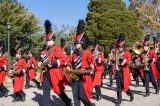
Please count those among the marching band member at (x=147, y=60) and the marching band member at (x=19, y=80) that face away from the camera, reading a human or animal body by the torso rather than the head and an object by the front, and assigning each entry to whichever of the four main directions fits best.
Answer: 0

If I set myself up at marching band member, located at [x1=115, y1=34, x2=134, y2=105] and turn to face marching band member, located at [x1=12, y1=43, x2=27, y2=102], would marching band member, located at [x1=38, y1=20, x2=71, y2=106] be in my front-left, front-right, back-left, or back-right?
front-left

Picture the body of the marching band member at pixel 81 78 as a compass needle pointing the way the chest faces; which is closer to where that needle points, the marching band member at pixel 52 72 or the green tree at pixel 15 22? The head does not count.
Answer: the marching band member

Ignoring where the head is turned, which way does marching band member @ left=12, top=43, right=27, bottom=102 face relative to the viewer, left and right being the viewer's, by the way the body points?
facing to the left of the viewer

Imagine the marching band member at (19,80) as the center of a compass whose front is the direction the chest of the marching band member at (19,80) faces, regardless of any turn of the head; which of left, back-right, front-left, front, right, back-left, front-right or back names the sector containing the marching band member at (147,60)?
back

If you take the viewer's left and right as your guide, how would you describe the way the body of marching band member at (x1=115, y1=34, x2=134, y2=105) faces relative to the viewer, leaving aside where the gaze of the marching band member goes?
facing the viewer and to the left of the viewer

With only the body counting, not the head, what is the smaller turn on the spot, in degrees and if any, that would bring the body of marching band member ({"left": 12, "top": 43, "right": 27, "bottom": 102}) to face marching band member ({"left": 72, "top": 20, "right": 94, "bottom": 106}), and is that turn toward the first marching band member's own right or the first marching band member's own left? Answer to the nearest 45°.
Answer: approximately 135° to the first marching band member's own left

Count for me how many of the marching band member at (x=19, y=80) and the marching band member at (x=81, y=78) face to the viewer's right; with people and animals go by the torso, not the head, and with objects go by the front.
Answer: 0

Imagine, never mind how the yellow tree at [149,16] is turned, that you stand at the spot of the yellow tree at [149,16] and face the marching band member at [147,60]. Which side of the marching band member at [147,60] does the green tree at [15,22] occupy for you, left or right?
right

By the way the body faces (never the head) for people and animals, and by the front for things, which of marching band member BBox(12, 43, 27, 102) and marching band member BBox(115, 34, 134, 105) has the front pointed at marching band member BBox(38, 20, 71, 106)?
marching band member BBox(115, 34, 134, 105)

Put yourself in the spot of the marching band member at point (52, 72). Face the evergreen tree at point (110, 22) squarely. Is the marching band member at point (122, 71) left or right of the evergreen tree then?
right

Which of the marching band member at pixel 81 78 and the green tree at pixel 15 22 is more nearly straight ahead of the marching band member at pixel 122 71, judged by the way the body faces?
the marching band member

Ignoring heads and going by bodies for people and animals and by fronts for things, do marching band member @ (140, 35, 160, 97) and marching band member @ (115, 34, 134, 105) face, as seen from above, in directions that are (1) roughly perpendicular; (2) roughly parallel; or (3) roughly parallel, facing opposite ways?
roughly parallel

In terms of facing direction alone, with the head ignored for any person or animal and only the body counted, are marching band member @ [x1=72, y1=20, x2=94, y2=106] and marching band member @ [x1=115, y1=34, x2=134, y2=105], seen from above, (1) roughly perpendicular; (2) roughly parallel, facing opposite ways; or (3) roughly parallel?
roughly parallel
